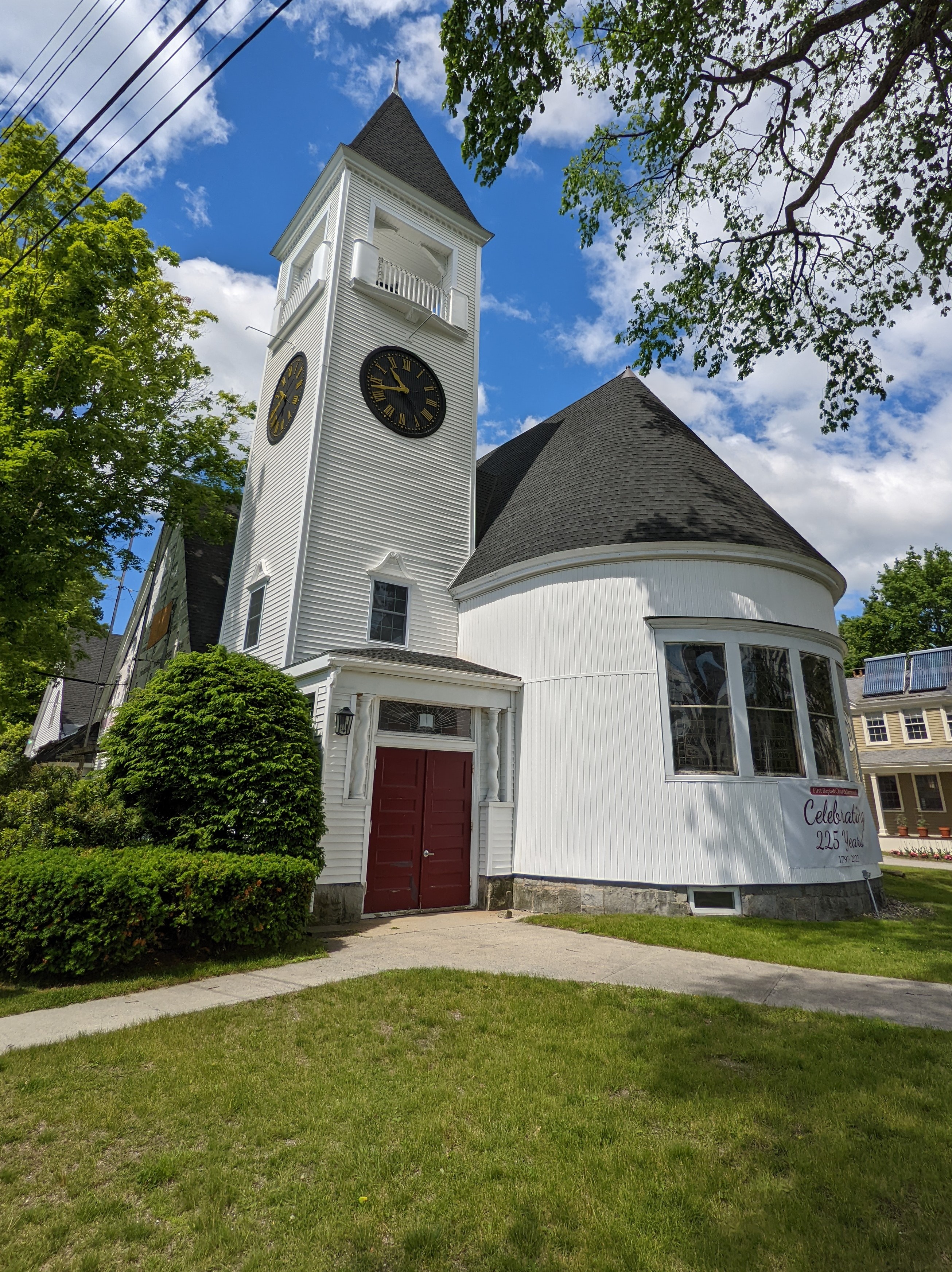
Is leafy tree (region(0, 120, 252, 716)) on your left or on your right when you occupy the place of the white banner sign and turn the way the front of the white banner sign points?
on your right

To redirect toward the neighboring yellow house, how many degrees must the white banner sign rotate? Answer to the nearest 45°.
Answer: approximately 135° to its left

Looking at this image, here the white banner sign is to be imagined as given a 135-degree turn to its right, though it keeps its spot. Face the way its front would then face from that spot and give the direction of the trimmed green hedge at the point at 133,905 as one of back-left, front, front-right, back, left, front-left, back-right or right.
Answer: front-left

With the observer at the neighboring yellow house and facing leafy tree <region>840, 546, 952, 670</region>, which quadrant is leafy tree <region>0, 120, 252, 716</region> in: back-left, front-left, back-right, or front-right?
back-left

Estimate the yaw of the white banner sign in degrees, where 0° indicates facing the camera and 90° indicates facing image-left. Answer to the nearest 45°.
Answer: approximately 315°

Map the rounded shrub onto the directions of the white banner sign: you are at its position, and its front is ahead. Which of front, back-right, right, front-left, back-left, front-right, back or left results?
right

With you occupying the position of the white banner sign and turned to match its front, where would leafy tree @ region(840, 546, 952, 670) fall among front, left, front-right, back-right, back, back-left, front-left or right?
back-left

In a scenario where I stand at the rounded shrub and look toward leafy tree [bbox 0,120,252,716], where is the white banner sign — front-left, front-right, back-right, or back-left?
back-right
